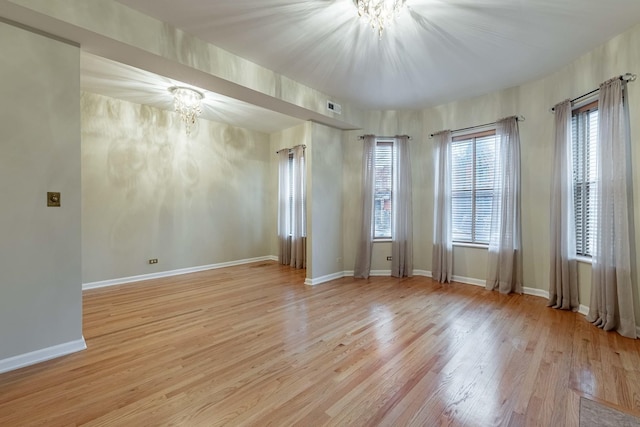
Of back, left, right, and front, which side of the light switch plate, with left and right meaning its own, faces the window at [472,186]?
left

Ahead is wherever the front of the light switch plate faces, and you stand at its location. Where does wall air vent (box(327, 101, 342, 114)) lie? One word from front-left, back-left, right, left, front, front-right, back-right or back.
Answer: left

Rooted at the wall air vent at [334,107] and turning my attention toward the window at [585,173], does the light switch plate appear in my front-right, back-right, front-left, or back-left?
back-right

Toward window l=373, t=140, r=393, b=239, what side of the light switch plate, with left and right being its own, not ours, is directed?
left

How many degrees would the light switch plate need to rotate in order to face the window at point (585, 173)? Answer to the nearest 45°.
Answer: approximately 45° to its left

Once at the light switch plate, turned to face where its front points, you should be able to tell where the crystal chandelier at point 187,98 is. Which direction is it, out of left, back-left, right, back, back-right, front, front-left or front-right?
back-left

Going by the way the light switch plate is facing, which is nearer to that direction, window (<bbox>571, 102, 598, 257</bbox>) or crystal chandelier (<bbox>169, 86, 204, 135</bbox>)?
the window
